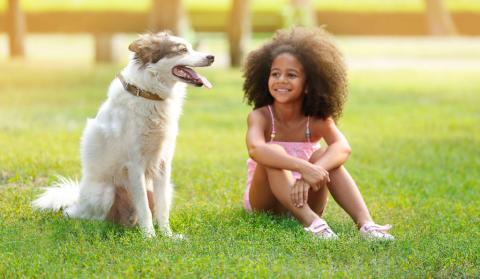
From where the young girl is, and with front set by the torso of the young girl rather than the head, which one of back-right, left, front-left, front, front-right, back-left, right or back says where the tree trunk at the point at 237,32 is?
back-left

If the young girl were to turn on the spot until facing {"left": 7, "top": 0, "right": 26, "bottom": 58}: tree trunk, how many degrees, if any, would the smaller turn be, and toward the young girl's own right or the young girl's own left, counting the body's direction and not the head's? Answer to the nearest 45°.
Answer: approximately 180°

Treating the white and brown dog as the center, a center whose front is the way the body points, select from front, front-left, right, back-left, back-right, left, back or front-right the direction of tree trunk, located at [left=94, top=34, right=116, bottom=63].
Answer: back-left

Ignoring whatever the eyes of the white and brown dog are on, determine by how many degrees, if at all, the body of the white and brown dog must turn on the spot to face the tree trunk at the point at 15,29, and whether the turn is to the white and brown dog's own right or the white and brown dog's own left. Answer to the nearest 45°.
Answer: approximately 135° to the white and brown dog's own left

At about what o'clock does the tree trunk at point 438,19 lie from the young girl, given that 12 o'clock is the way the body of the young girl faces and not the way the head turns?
The tree trunk is roughly at 8 o'clock from the young girl.

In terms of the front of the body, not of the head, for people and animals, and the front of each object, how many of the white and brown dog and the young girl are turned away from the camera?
0

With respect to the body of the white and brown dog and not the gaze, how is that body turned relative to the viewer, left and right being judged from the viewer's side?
facing the viewer and to the right of the viewer

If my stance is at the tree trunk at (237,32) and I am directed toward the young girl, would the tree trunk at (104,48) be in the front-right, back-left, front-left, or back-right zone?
back-right

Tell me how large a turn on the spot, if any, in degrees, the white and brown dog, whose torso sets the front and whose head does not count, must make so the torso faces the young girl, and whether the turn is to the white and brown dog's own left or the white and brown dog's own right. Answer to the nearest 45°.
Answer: approximately 45° to the white and brown dog's own left

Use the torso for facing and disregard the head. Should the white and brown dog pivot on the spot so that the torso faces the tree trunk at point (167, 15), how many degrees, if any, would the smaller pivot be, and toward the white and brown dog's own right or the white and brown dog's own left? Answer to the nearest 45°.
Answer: approximately 135° to the white and brown dog's own left

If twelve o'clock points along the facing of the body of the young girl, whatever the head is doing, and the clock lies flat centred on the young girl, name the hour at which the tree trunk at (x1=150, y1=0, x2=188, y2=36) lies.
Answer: The tree trunk is roughly at 7 o'clock from the young girl.
